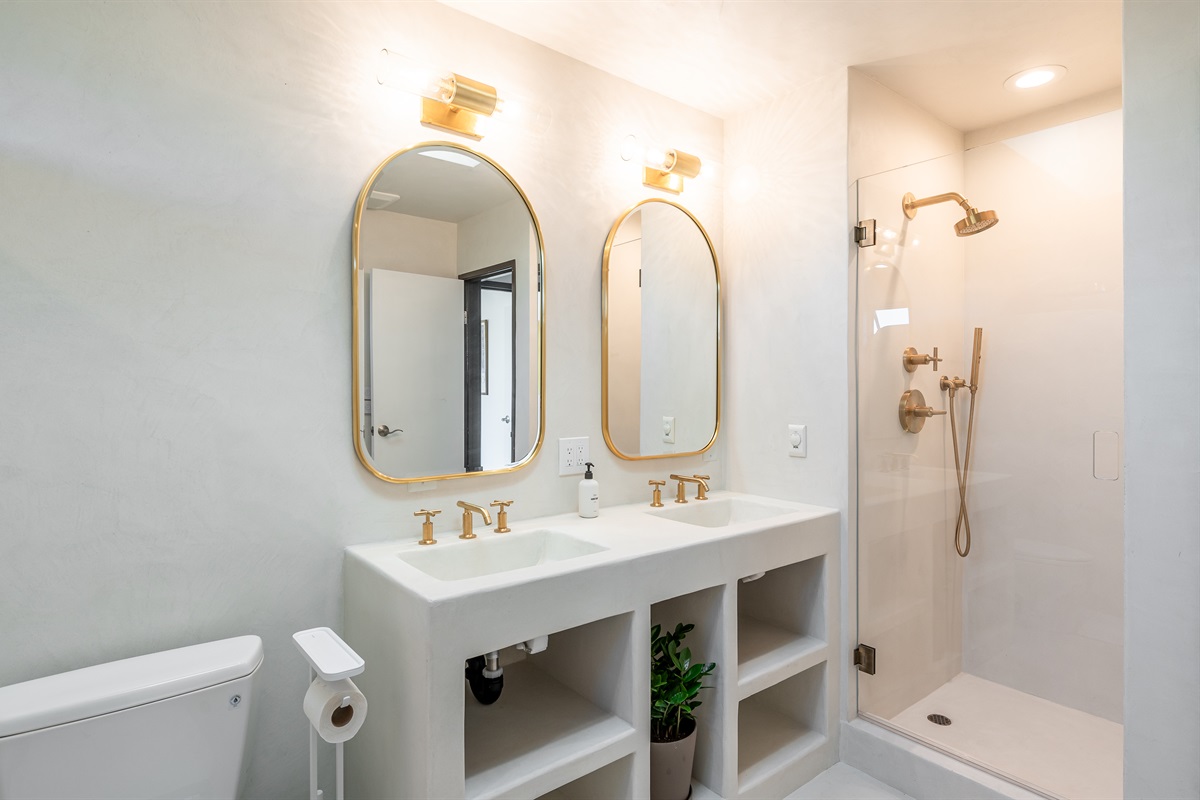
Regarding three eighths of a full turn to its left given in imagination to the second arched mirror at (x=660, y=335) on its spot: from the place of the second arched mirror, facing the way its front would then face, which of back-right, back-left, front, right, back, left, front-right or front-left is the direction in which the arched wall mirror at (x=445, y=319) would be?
back-left

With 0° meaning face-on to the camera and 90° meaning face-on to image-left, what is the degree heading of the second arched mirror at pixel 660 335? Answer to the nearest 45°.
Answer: approximately 315°

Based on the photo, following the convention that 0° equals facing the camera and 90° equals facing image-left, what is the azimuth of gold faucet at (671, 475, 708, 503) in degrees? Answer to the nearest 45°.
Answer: approximately 315°

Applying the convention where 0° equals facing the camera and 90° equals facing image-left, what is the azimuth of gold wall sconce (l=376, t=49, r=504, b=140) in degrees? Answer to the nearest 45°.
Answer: approximately 315°

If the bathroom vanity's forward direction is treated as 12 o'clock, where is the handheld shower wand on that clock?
The handheld shower wand is roughly at 10 o'clock from the bathroom vanity.
